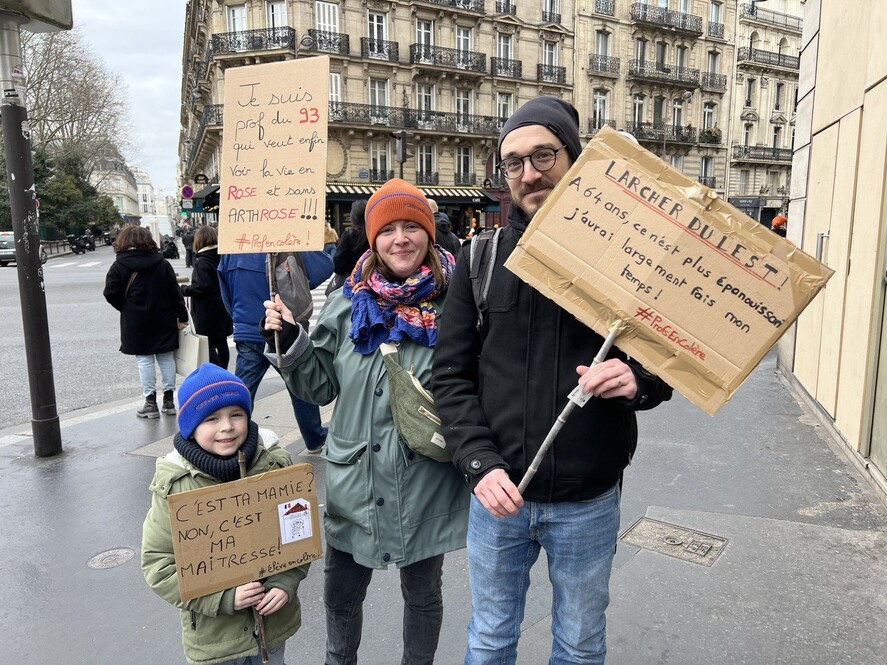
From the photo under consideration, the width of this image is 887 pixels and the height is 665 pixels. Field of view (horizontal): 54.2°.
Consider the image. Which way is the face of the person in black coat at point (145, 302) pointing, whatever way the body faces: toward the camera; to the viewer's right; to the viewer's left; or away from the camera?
away from the camera

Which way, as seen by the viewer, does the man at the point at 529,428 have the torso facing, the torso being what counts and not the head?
toward the camera

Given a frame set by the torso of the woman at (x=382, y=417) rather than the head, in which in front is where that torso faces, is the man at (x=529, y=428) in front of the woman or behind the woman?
in front

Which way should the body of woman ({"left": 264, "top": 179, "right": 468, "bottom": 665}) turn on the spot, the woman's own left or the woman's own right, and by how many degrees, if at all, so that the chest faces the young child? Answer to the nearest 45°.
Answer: approximately 90° to the woman's own right

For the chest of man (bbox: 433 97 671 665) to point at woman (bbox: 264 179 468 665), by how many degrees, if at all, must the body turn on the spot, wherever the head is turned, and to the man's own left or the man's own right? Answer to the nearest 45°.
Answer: approximately 135° to the man's own right

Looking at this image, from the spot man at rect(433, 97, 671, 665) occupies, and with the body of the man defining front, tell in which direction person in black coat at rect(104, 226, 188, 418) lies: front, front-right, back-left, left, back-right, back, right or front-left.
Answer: back-right

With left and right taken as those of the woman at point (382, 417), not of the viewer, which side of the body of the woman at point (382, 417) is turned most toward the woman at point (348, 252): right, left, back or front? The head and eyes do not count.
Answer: back

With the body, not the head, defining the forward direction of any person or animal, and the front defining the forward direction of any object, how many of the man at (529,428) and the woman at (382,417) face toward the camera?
2

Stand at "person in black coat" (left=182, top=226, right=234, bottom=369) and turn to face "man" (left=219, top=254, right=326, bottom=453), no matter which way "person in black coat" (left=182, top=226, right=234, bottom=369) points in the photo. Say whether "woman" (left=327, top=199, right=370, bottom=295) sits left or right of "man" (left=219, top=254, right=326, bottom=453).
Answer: left

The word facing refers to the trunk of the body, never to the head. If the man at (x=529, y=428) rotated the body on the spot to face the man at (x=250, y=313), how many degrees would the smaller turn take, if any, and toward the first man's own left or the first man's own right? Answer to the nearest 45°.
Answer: approximately 135° to the first man's own right

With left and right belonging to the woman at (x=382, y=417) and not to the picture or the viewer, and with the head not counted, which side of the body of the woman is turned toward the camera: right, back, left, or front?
front

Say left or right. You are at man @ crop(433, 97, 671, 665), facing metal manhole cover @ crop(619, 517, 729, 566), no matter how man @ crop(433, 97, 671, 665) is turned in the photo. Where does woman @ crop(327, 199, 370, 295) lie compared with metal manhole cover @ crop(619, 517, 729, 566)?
left
